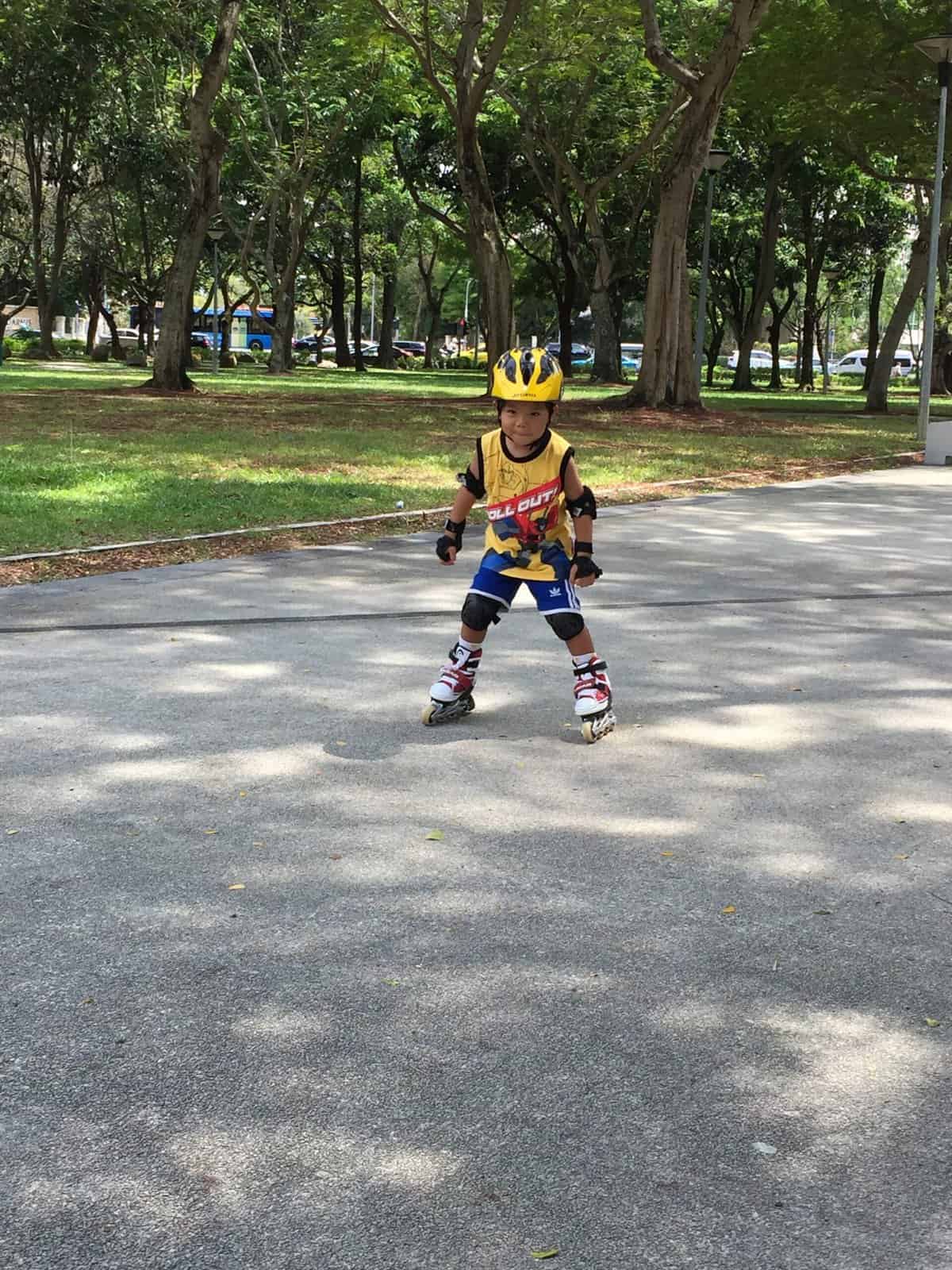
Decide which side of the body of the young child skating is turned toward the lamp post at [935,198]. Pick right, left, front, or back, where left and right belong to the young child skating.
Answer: back

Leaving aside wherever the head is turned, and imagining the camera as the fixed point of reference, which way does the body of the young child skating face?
toward the camera
